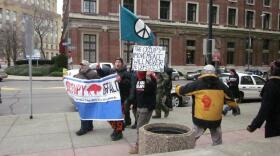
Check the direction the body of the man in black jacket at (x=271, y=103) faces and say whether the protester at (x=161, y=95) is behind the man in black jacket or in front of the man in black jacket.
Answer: in front

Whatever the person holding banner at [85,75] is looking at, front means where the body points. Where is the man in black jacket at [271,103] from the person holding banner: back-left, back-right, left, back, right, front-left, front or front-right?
left

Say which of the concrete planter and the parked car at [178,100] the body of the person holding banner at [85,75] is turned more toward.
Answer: the concrete planter

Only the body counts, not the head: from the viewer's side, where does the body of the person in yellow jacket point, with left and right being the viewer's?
facing away from the viewer

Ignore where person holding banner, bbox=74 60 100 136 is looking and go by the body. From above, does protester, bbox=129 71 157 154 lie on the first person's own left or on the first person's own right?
on the first person's own left

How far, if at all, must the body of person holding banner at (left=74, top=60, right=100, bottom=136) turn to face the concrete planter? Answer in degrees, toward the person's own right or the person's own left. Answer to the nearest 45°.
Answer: approximately 45° to the person's own left

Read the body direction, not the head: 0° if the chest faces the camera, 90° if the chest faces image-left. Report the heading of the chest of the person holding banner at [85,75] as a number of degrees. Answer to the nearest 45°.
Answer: approximately 45°

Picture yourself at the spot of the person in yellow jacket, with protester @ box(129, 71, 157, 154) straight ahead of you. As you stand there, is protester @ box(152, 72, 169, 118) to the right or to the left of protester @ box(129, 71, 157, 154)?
right
